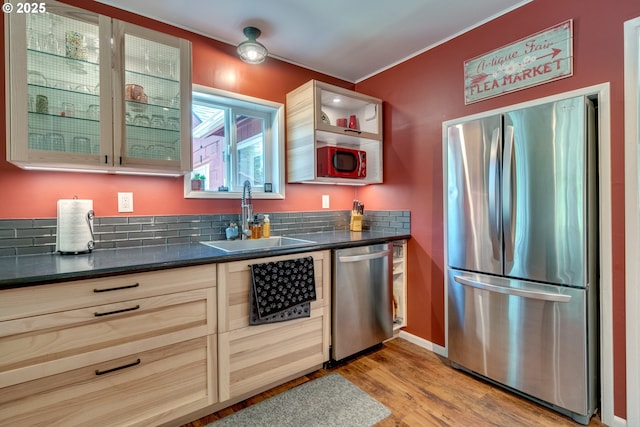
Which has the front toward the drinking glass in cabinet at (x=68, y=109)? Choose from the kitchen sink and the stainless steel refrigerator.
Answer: the stainless steel refrigerator

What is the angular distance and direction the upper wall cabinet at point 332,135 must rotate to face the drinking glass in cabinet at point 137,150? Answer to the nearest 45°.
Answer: approximately 90° to its right

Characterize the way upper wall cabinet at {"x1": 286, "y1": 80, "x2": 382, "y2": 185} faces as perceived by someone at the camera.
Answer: facing the viewer and to the right of the viewer

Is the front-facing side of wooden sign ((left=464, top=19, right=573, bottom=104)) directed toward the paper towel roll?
yes

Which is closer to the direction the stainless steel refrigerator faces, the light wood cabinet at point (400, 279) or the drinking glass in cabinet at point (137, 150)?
the drinking glass in cabinet

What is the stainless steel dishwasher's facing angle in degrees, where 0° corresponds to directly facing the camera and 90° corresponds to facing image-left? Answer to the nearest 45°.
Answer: approximately 315°

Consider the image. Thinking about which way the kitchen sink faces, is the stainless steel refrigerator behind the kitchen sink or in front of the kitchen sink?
in front

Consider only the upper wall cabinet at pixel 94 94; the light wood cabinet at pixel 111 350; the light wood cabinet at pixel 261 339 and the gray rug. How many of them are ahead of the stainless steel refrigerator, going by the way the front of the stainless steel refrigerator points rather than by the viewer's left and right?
4

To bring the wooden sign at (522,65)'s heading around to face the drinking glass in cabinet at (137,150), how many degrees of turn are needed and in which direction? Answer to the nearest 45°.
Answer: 0° — it already faces it

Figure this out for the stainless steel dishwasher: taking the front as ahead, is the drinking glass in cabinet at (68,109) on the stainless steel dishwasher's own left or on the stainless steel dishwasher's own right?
on the stainless steel dishwasher's own right

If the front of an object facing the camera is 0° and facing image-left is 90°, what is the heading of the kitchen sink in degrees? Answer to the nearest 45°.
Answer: approximately 315°

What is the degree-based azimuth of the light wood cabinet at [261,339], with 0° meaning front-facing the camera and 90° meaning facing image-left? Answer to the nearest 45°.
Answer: approximately 315°

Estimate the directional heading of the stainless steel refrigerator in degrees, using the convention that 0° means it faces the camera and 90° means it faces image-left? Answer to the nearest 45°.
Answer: approximately 45°

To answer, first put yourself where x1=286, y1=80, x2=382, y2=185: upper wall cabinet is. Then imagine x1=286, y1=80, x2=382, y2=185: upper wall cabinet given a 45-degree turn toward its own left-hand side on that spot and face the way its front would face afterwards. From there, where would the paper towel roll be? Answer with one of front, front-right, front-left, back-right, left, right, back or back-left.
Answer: back-right
